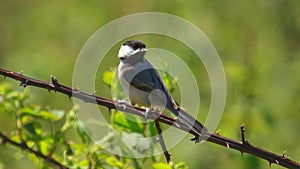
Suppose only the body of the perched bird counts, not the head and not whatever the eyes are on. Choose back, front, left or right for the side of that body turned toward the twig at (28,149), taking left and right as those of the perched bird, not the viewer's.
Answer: front

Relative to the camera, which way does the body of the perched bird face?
to the viewer's left
